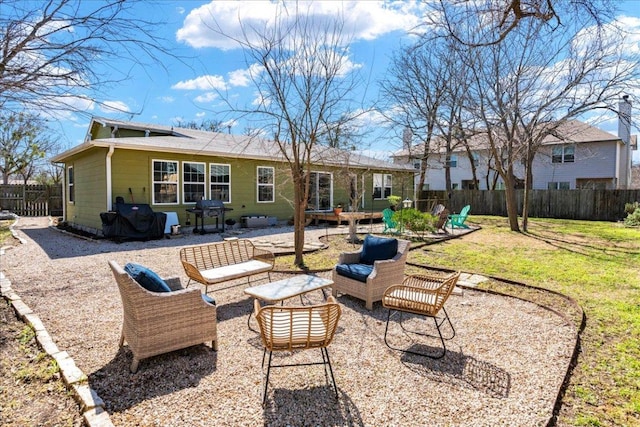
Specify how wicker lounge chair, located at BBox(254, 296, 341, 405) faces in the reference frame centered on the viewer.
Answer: facing away from the viewer

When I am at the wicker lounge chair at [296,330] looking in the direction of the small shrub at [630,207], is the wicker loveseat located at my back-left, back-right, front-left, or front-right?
front-left

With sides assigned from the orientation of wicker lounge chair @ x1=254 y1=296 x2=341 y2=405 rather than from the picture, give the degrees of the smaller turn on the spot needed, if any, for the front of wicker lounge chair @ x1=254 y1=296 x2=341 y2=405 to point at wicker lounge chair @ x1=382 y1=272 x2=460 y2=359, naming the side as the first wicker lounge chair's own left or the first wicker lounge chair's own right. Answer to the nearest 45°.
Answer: approximately 45° to the first wicker lounge chair's own right

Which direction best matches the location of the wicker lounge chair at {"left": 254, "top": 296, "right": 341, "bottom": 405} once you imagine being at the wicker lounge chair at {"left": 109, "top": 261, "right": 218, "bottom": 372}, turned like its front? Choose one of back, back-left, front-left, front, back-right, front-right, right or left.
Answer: right

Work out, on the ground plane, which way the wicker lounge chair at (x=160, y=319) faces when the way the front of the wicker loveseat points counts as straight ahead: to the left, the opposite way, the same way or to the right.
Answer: to the left

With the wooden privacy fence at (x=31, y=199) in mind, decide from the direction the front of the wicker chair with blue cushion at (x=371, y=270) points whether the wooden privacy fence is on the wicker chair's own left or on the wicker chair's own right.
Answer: on the wicker chair's own right

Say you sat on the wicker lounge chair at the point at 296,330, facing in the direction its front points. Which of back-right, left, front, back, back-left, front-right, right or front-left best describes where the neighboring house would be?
front-right

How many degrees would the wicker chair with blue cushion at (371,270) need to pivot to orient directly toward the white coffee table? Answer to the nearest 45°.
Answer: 0° — it already faces it

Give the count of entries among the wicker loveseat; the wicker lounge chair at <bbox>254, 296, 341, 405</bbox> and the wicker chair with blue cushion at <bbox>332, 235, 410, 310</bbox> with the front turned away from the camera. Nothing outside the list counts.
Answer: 1

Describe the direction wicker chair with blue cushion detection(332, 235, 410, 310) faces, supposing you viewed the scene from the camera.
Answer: facing the viewer and to the left of the viewer

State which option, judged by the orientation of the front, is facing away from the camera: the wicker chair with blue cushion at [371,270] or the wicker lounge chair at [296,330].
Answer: the wicker lounge chair

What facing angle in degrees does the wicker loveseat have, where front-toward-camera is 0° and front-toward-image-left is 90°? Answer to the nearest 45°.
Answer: approximately 315°

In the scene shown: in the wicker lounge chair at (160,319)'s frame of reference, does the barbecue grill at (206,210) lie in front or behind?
in front

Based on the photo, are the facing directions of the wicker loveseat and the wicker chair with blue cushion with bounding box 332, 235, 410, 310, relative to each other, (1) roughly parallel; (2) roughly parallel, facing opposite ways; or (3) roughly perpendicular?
roughly perpendicular

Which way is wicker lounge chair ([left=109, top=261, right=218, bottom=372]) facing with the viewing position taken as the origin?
facing away from the viewer and to the right of the viewer

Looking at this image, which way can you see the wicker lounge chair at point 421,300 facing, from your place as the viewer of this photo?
facing away from the viewer and to the left of the viewer

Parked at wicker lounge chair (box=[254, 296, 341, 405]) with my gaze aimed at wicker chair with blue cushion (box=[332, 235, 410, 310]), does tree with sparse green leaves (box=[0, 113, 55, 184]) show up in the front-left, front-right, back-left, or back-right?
front-left
